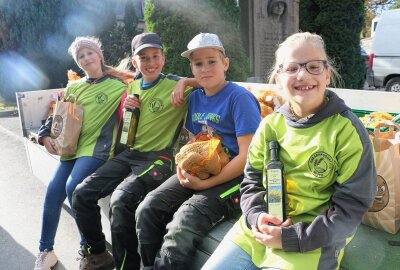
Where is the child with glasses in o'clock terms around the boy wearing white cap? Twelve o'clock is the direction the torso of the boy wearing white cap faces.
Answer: The child with glasses is roughly at 9 o'clock from the boy wearing white cap.

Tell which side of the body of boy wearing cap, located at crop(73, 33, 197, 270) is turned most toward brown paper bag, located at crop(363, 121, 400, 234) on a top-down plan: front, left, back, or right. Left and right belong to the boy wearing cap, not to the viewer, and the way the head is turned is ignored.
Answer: left

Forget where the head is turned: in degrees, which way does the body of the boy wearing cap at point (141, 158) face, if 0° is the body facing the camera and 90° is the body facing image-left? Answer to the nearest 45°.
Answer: approximately 45°

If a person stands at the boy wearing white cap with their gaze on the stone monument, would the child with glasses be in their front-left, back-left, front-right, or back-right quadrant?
back-right

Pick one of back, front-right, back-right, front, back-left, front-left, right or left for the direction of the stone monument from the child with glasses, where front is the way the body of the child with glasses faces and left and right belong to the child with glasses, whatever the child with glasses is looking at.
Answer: back-right
